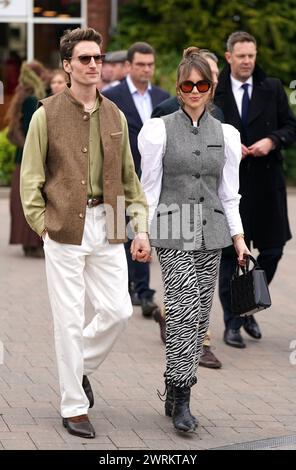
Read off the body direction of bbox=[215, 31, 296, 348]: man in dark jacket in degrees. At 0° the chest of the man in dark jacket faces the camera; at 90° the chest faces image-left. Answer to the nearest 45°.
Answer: approximately 0°

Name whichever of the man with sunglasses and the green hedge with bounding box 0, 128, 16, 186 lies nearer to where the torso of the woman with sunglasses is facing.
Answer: the man with sunglasses

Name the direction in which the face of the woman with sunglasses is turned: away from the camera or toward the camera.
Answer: toward the camera

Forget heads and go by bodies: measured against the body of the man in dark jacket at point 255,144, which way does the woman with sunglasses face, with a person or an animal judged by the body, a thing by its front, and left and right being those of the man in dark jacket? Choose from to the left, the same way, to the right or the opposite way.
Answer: the same way

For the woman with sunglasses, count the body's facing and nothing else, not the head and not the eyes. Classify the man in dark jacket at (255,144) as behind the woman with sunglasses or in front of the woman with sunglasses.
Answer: behind

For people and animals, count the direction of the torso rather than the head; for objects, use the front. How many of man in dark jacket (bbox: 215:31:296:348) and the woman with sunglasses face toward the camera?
2

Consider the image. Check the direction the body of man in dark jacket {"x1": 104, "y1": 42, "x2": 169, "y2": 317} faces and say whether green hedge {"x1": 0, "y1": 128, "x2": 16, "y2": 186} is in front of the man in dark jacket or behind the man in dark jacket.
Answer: behind

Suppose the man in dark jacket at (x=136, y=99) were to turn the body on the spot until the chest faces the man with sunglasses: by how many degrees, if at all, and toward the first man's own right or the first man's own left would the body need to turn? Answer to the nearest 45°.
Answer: approximately 45° to the first man's own right

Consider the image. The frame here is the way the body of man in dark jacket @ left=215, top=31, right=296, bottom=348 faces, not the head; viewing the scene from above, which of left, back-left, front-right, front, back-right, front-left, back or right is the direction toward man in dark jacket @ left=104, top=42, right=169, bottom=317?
back-right

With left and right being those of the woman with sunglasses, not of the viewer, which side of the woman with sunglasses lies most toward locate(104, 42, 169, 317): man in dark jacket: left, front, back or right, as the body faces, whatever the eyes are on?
back

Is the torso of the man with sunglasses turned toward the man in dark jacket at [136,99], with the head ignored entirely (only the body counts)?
no

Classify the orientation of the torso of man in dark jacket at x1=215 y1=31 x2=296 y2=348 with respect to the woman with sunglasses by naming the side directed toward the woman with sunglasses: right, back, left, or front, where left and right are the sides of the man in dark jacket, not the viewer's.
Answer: front

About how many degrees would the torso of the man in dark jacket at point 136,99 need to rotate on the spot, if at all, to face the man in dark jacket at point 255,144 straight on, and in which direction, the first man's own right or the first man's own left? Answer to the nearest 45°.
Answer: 0° — they already face them

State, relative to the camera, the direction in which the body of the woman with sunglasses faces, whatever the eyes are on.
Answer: toward the camera

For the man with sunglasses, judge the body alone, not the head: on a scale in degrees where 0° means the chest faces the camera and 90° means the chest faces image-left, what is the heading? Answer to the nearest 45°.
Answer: approximately 315°
